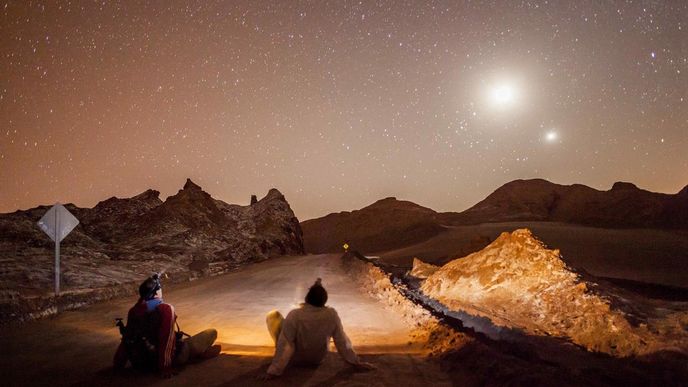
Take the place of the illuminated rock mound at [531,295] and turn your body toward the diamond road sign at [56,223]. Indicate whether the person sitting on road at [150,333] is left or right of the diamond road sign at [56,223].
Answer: left

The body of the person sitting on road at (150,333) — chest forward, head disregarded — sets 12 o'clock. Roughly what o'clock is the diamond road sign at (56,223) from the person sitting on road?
The diamond road sign is roughly at 10 o'clock from the person sitting on road.

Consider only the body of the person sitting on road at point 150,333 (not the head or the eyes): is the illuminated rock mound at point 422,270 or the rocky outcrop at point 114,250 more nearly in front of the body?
the illuminated rock mound

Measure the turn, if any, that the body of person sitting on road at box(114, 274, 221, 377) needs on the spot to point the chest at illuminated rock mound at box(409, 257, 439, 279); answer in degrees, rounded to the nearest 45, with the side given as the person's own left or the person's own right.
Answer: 0° — they already face it

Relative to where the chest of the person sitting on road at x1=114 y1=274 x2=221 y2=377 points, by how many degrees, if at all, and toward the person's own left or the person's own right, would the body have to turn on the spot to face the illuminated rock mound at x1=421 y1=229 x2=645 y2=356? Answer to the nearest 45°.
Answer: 0° — they already face it

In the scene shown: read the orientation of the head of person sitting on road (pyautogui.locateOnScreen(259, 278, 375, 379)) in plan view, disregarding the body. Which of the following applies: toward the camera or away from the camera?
away from the camera

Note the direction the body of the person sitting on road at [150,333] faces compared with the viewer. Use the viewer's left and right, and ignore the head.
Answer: facing away from the viewer and to the right of the viewer

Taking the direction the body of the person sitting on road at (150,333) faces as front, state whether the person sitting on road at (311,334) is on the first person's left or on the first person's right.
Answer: on the first person's right
